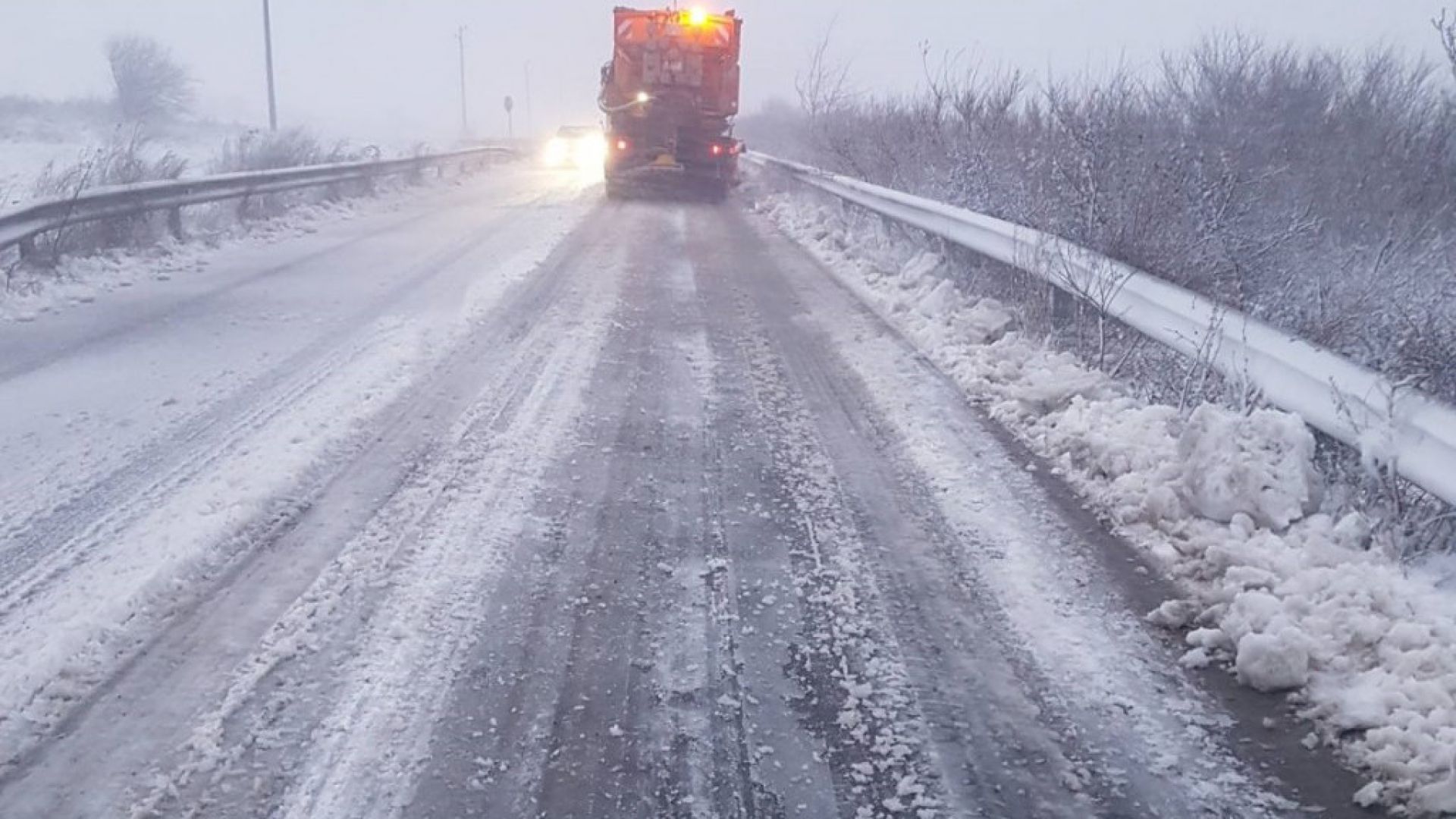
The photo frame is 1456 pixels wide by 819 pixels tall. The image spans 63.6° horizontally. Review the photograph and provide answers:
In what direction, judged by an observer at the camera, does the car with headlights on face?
facing the viewer

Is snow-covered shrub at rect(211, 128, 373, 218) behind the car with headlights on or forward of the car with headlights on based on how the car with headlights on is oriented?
forward

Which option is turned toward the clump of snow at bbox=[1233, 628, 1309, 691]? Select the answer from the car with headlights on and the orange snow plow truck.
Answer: the car with headlights on

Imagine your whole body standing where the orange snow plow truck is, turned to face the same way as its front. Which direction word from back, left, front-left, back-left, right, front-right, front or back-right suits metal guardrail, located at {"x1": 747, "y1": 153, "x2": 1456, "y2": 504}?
back

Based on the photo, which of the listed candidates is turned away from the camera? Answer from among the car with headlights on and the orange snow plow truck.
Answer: the orange snow plow truck

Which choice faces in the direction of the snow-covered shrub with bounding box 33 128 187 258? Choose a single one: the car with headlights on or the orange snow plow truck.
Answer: the car with headlights on

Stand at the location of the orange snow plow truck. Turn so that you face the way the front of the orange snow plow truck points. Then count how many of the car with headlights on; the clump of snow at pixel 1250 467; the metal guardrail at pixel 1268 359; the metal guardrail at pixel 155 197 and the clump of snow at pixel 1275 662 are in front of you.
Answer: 1

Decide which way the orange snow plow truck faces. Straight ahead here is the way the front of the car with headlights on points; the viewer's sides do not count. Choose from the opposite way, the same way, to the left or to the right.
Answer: the opposite way

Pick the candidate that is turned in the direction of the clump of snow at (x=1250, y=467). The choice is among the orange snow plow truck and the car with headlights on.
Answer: the car with headlights on

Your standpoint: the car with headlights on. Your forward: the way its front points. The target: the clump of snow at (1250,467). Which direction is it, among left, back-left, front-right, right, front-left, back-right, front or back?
front

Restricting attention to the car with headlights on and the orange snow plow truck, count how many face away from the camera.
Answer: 1

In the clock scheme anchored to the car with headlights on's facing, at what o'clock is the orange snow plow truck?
The orange snow plow truck is roughly at 12 o'clock from the car with headlights on.

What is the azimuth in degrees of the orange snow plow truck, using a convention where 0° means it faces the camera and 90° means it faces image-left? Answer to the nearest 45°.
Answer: approximately 180°

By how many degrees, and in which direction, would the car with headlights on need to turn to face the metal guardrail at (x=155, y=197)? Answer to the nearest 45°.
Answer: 0° — it already faces it
